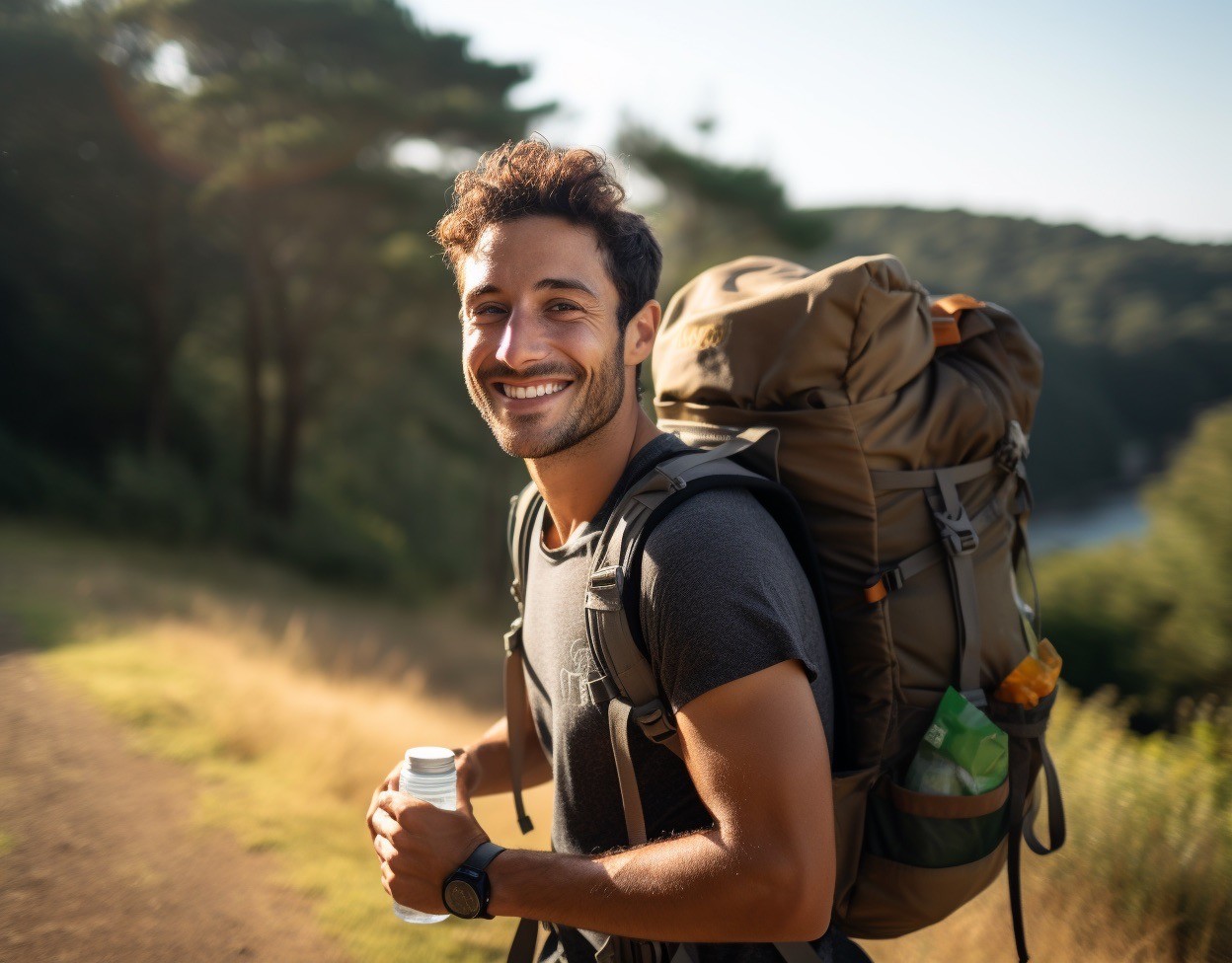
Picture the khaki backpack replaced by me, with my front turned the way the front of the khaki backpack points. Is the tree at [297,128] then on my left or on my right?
on my left

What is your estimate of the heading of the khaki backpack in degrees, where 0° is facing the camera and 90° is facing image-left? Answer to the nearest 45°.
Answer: approximately 225°
